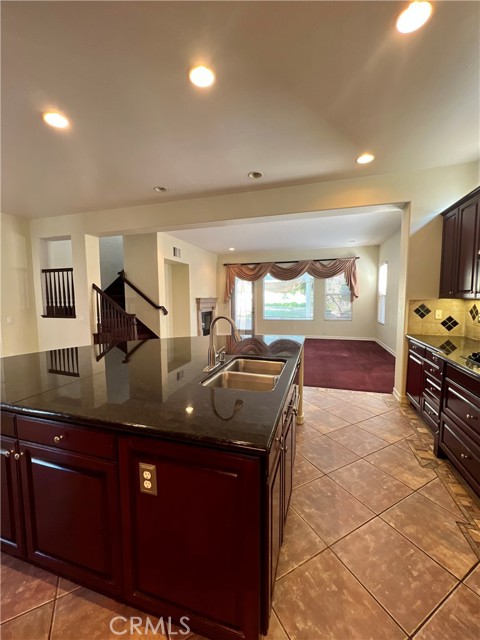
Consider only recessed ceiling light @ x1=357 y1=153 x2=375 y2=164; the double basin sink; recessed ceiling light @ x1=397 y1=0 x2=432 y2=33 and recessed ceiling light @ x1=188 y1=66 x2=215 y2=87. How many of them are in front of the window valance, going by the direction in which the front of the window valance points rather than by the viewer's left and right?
4

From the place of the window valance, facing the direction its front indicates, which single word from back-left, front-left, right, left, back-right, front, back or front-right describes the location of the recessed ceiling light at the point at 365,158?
front

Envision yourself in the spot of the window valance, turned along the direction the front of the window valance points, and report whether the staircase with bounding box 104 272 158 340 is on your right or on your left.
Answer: on your right

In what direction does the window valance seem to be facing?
toward the camera

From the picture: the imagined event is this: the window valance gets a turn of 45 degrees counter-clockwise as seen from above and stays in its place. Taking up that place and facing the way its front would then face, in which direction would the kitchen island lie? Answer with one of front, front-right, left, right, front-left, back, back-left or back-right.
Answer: front-right

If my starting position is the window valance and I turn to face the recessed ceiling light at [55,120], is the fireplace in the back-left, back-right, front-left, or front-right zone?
front-right

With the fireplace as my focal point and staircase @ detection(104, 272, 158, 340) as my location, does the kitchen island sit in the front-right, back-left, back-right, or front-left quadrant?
back-right
